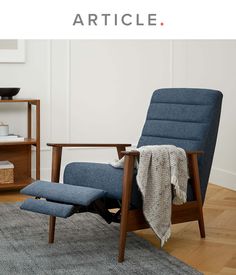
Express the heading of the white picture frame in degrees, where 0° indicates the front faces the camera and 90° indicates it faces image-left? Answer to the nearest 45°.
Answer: approximately 0°

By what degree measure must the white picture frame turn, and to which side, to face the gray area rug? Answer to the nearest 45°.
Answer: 0° — it already faces it

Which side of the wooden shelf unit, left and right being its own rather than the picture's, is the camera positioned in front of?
front

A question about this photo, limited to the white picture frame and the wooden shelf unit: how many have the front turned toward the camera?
2

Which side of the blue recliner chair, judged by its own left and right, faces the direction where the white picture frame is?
right

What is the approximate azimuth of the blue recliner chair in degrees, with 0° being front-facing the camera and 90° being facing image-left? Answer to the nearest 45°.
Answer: approximately 45°

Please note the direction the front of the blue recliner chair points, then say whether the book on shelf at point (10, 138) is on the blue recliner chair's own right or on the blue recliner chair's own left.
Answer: on the blue recliner chair's own right

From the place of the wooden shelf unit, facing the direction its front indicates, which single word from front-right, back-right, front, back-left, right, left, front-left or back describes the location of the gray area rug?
front
